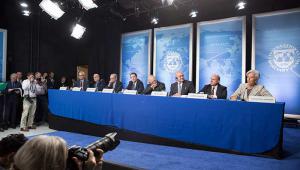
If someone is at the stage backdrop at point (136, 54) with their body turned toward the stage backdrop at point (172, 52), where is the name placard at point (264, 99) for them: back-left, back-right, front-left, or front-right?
front-right

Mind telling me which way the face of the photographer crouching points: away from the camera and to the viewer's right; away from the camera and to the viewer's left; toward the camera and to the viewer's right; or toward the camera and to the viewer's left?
away from the camera and to the viewer's right

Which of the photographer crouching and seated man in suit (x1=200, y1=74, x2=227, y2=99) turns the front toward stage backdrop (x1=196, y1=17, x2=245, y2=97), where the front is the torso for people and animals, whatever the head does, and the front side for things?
the photographer crouching

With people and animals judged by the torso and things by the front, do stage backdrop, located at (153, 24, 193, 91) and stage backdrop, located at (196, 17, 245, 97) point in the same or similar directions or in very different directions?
same or similar directions

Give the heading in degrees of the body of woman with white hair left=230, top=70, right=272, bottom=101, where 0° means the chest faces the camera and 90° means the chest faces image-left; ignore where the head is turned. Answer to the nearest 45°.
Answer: approximately 45°

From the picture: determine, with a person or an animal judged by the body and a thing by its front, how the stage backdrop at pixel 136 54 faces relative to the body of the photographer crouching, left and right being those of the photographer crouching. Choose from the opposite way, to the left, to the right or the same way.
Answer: the opposite way

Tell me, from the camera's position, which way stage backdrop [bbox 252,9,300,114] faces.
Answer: facing the viewer

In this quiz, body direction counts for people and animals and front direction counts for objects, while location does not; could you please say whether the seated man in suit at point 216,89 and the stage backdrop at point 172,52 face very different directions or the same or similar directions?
same or similar directions

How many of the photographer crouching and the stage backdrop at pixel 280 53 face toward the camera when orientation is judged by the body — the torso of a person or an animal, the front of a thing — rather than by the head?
1

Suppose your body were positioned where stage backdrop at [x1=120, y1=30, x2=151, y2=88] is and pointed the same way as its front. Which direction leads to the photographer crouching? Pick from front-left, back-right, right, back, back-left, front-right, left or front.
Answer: front-left

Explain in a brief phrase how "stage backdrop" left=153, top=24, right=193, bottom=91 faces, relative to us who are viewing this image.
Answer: facing the viewer and to the left of the viewer

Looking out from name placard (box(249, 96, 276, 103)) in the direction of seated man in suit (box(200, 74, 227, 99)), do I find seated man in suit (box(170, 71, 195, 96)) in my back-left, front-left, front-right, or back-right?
front-left

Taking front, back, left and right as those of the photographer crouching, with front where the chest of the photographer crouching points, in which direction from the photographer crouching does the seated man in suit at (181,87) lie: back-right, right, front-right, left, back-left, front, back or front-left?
front

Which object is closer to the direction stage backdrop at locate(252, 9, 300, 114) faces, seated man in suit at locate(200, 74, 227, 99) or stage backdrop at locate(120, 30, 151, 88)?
the seated man in suit

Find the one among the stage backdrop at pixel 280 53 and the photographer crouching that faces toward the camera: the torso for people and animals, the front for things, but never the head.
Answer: the stage backdrop

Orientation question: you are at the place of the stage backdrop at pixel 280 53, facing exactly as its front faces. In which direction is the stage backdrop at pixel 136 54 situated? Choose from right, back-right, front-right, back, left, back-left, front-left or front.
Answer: right
